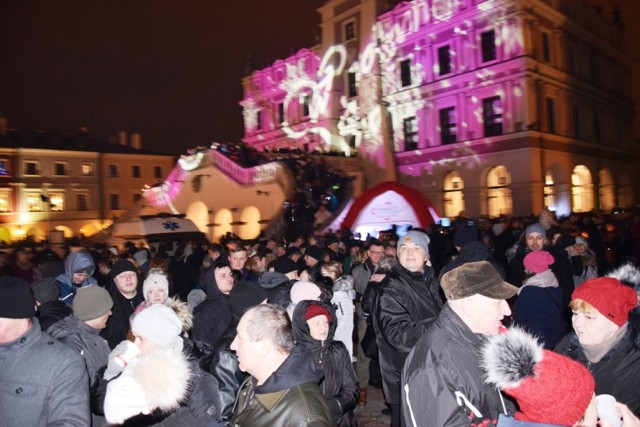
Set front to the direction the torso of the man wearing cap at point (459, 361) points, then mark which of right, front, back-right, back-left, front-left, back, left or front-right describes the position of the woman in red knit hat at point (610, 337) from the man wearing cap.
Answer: front-left

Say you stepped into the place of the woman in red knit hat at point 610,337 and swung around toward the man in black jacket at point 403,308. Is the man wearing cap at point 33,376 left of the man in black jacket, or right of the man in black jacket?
left

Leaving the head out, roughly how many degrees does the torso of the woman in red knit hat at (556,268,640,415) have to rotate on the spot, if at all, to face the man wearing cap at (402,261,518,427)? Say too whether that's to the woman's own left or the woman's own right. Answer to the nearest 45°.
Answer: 0° — they already face them

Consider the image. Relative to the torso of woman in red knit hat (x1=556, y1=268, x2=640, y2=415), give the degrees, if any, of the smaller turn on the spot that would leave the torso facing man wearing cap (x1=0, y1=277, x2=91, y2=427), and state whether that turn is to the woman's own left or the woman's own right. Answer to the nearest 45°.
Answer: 0° — they already face them

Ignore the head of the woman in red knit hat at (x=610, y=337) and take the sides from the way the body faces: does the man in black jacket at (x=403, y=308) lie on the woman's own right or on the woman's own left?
on the woman's own right
